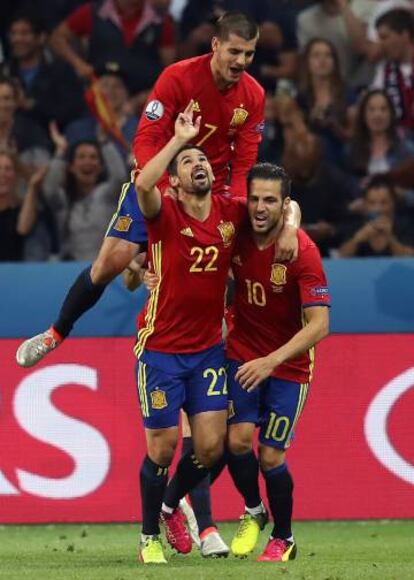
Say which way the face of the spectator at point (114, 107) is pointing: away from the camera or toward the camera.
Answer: toward the camera

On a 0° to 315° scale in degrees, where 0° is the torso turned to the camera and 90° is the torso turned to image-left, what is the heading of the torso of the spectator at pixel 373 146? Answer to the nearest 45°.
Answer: approximately 0°

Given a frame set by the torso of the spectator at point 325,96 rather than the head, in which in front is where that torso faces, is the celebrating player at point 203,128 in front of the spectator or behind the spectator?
in front

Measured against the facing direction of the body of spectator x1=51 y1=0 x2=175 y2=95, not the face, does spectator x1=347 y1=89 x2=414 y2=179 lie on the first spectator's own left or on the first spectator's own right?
on the first spectator's own left

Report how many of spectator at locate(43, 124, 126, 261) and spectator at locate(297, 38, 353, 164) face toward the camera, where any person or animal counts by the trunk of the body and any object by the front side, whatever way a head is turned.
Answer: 2

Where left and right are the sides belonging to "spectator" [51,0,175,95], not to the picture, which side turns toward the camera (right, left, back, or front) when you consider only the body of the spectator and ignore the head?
front

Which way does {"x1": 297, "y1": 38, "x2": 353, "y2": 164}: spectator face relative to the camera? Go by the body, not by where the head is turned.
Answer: toward the camera

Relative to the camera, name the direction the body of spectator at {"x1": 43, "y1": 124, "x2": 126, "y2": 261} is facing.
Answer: toward the camera

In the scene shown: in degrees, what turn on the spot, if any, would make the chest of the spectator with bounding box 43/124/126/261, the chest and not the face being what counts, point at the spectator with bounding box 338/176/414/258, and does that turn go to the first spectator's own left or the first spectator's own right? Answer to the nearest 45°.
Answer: approximately 90° to the first spectator's own left

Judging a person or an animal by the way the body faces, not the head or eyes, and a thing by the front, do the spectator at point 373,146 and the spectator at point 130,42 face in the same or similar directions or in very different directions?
same or similar directions

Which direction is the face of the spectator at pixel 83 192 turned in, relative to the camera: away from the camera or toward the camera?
toward the camera

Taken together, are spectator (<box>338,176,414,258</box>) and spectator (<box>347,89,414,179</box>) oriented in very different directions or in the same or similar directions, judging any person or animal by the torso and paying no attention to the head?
same or similar directions

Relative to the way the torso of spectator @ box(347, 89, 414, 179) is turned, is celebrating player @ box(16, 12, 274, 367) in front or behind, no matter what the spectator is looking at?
in front
